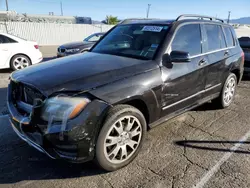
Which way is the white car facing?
to the viewer's left

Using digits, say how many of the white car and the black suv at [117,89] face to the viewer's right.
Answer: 0

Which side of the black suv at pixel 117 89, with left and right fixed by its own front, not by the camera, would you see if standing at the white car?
right

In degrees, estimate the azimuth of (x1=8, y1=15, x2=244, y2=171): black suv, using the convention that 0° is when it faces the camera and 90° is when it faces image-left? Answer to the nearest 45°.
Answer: approximately 45°

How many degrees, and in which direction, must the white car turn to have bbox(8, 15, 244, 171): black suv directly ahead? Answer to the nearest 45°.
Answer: approximately 90° to its left
